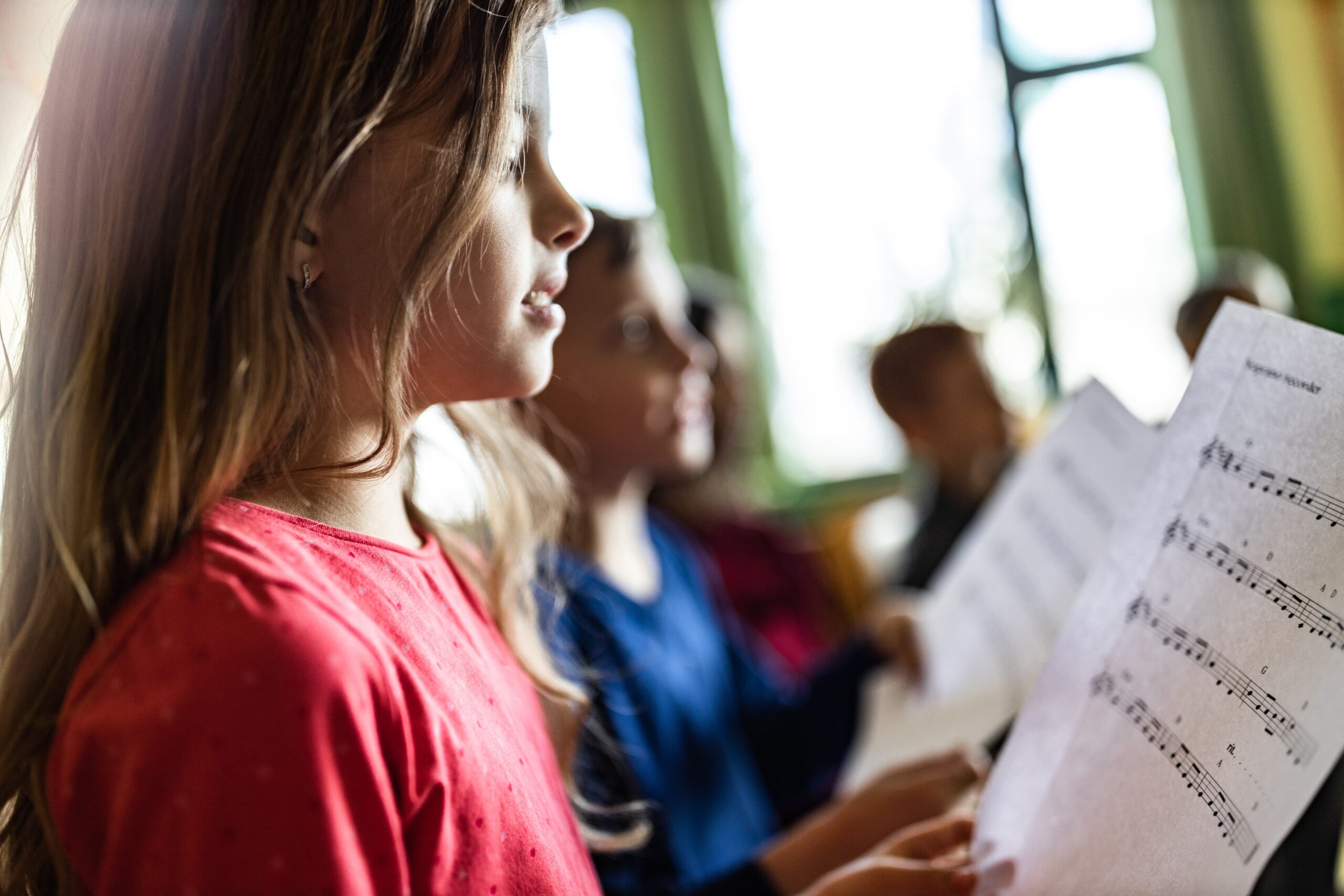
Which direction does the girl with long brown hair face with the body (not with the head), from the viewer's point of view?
to the viewer's right

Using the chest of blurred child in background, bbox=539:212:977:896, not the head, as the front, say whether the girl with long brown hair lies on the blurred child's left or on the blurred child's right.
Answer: on the blurred child's right

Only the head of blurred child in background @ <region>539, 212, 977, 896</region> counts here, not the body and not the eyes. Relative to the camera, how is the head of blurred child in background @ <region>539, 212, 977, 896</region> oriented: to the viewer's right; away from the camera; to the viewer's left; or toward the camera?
to the viewer's right

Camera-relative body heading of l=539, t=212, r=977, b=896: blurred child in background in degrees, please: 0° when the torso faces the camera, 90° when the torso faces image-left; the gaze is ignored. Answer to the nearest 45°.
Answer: approximately 315°

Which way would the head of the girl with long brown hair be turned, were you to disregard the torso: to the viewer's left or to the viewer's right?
to the viewer's right

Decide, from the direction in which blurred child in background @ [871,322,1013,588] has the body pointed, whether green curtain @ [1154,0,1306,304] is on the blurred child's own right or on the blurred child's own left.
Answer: on the blurred child's own left

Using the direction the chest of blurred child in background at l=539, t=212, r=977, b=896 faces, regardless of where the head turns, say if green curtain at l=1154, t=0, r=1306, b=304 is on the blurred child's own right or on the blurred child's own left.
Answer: on the blurred child's own left
